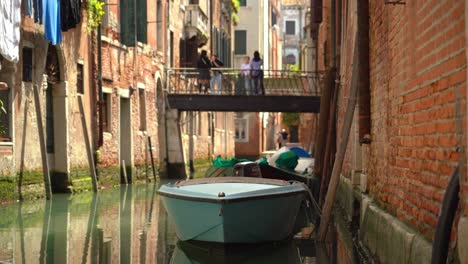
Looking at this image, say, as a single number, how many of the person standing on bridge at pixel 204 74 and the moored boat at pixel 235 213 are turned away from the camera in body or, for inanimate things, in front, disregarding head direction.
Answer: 1

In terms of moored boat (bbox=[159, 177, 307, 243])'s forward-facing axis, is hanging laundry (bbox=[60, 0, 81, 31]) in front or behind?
behind
